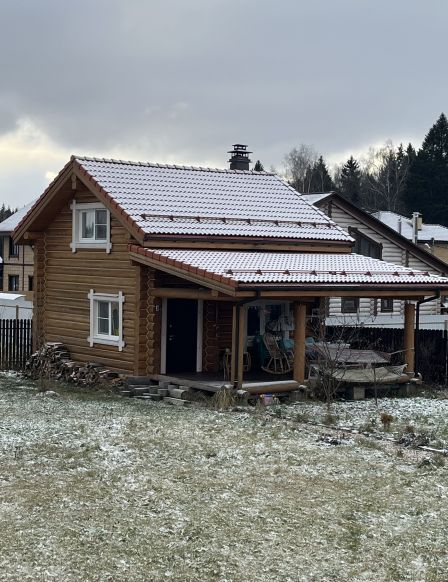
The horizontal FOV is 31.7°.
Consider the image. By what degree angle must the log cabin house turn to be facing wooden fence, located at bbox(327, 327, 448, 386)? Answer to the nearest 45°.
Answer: approximately 45° to its left

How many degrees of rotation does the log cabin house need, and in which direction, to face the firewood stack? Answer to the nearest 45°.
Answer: approximately 135° to its right

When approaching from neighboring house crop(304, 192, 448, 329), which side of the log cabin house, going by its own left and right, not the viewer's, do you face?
left

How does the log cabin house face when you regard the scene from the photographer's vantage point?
facing the viewer and to the right of the viewer
